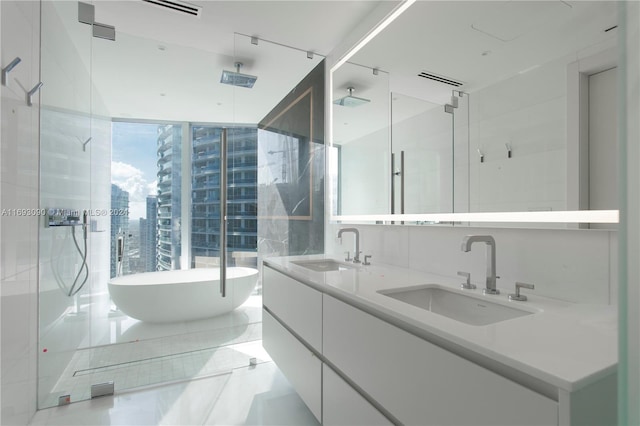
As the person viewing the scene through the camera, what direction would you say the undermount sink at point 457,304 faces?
facing the viewer and to the left of the viewer

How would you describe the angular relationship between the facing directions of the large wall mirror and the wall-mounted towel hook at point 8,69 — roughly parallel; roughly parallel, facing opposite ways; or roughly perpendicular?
roughly parallel, facing opposite ways

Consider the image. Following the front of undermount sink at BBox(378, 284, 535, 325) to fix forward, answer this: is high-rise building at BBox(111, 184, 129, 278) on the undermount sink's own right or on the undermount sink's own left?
on the undermount sink's own right

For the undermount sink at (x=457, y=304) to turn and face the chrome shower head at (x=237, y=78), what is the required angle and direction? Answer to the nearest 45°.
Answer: approximately 90° to its right

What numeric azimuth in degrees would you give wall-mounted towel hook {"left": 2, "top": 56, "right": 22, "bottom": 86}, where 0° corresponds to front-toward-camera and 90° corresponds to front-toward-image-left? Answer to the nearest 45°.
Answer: approximately 270°

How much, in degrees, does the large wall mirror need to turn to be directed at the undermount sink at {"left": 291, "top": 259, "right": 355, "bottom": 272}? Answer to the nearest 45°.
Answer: approximately 90° to its right

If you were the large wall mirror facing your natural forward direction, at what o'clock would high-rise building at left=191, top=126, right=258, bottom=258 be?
The high-rise building is roughly at 2 o'clock from the large wall mirror.

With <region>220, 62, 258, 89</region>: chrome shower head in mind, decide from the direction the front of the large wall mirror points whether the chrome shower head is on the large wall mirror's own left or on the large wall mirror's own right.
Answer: on the large wall mirror's own right

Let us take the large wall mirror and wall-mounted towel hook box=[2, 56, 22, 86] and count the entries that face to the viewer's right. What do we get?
1

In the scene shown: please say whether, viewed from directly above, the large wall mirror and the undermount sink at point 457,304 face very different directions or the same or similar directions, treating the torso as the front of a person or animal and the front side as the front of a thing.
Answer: same or similar directions

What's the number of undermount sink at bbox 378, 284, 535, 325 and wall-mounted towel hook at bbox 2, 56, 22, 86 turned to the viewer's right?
1

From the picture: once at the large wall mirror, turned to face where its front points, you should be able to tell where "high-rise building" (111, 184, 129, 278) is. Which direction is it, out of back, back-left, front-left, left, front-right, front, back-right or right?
front-right

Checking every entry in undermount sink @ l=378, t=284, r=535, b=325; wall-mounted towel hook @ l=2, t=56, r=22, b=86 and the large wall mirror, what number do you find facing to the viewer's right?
1

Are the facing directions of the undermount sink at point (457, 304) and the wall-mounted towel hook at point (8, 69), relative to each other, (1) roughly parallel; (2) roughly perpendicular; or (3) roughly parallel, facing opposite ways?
roughly parallel, facing opposite ways

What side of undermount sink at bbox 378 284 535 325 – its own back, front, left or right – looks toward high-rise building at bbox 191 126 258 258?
right

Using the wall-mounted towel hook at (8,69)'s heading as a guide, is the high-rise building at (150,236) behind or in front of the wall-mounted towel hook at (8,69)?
in front
